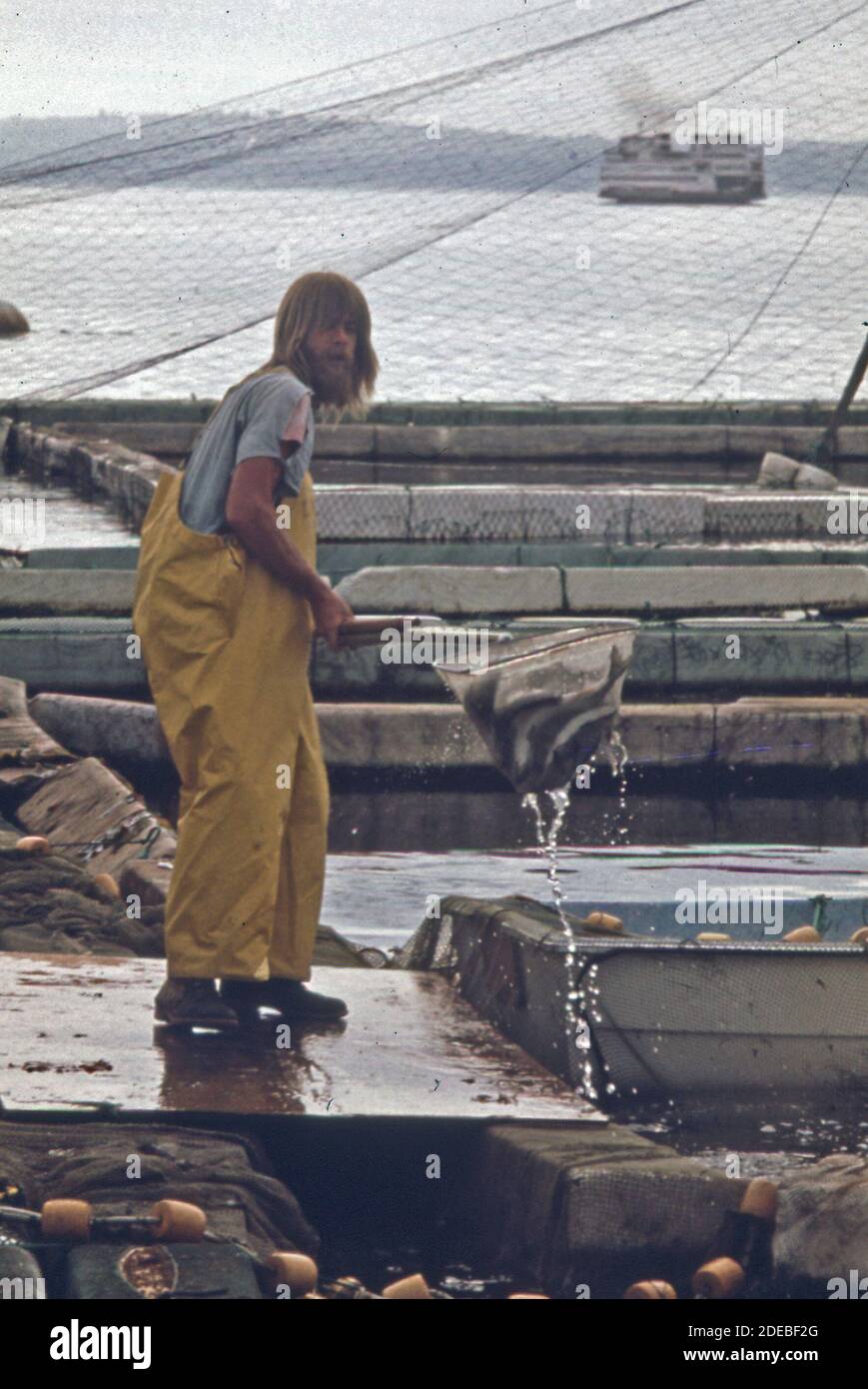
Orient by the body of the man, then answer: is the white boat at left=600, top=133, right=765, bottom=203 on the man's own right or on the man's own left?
on the man's own left

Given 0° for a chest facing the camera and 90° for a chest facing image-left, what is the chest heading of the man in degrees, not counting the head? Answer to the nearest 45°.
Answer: approximately 270°

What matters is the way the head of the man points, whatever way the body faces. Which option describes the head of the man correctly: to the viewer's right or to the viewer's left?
to the viewer's right

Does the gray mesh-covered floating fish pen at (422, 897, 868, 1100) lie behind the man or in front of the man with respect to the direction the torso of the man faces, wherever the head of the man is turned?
in front

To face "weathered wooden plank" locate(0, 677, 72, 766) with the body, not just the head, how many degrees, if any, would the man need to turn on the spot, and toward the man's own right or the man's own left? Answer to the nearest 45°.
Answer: approximately 90° to the man's own left
